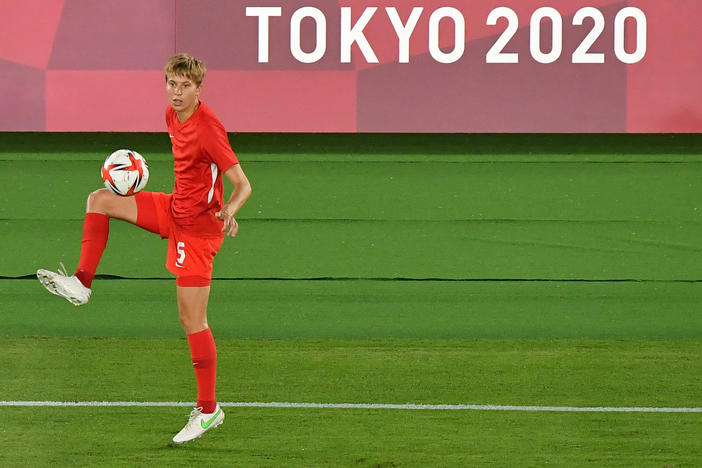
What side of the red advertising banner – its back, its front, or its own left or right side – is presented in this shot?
front

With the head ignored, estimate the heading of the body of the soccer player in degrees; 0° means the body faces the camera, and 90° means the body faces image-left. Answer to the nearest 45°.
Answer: approximately 45°

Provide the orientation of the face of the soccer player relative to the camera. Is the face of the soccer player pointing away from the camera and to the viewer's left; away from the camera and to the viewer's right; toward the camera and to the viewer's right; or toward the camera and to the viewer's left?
toward the camera and to the viewer's left

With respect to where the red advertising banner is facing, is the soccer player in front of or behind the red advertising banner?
in front

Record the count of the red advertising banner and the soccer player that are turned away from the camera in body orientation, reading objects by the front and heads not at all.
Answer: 0

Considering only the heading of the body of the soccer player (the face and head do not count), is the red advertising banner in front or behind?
behind
